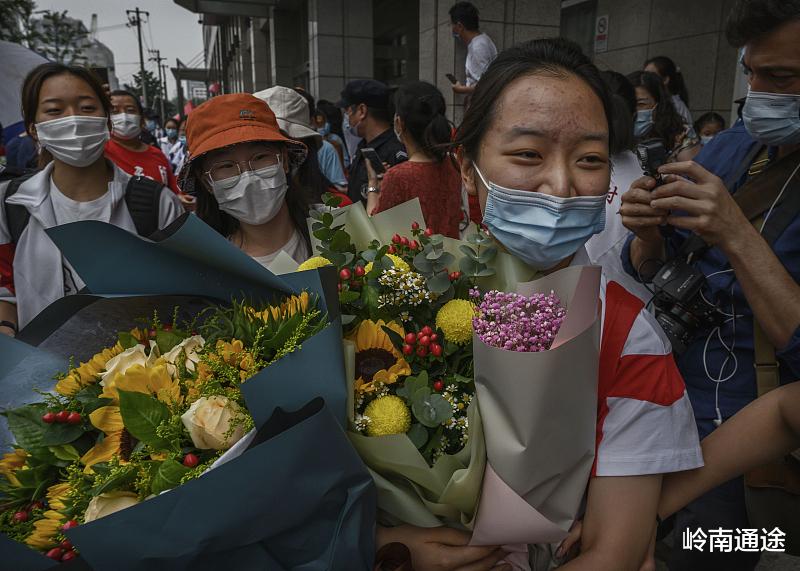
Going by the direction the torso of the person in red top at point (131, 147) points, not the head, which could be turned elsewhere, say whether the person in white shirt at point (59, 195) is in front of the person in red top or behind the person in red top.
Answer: in front

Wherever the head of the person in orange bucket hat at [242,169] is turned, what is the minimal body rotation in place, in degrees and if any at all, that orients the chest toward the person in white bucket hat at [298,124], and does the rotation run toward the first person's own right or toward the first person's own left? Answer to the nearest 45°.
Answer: approximately 180°

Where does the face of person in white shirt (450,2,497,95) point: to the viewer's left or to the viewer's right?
to the viewer's left
